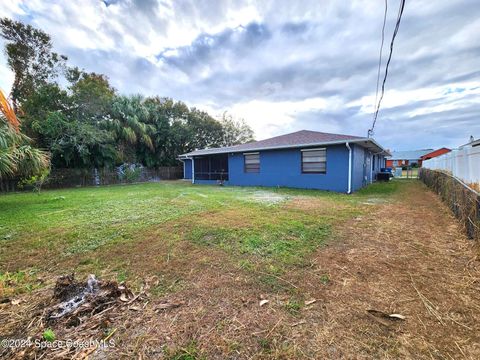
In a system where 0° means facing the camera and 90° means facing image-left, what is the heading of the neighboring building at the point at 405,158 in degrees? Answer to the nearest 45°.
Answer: approximately 0°

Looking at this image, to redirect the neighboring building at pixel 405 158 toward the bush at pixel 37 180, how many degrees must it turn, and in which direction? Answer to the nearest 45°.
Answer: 0° — it already faces it

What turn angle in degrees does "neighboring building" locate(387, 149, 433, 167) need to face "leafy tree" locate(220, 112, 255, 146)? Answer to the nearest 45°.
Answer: approximately 45° to its right
